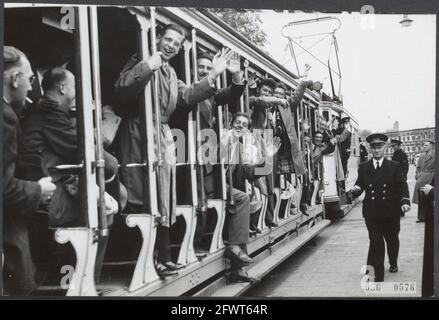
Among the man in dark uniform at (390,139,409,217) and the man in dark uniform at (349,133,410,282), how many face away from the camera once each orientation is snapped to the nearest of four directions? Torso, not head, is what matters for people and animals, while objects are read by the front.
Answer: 0

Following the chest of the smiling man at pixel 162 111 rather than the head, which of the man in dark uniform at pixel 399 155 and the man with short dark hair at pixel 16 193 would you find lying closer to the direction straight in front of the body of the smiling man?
the man in dark uniform

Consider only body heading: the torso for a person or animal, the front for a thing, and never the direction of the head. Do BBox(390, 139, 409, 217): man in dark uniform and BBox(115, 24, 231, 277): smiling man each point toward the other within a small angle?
no

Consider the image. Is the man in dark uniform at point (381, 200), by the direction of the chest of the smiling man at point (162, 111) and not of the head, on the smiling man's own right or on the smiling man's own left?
on the smiling man's own left

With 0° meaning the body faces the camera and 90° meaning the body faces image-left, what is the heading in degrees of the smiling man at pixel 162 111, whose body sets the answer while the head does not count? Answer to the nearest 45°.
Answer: approximately 315°

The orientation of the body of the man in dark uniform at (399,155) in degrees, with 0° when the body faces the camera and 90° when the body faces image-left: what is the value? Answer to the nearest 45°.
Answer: approximately 45°

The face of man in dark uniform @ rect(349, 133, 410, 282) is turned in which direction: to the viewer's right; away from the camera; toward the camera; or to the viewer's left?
toward the camera

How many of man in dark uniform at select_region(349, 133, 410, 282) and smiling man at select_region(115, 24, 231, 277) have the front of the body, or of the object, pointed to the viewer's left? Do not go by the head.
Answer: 0

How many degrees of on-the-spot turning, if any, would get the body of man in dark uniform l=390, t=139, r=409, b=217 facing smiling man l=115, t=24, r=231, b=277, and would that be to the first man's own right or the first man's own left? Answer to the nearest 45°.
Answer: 0° — they already face them

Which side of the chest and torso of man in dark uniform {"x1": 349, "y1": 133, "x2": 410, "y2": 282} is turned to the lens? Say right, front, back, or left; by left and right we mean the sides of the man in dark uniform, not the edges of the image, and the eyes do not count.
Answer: front

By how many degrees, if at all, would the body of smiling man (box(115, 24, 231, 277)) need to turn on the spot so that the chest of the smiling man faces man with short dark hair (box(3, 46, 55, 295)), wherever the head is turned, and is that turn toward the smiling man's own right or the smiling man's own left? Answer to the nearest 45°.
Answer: approximately 90° to the smiling man's own right

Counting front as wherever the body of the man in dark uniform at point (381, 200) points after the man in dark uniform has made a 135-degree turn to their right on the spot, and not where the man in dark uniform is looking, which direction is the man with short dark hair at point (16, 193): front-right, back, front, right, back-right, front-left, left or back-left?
left

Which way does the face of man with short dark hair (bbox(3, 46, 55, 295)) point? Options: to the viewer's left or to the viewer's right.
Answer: to the viewer's right
